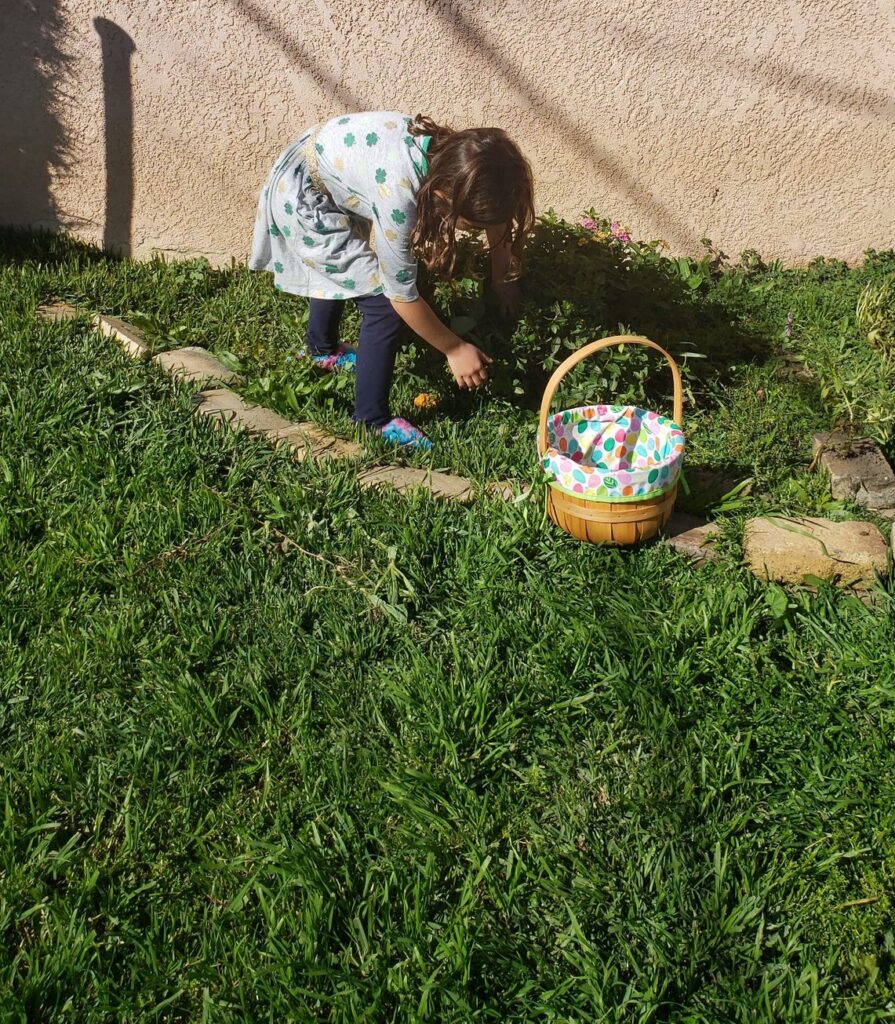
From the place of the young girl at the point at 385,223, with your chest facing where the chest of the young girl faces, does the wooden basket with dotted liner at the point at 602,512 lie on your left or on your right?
on your right

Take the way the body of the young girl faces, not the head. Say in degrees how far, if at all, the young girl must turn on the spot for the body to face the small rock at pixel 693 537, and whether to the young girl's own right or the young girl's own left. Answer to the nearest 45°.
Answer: approximately 45° to the young girl's own right

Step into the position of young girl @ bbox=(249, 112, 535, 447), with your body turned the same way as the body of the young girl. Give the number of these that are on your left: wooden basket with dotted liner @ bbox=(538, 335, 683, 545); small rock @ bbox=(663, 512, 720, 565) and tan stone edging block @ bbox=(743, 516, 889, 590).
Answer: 0

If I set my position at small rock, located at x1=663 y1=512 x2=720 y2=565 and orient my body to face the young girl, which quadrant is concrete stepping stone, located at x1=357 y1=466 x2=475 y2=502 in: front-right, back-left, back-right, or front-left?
front-left

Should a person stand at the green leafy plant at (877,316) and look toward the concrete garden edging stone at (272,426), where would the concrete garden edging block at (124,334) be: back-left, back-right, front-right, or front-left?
front-right

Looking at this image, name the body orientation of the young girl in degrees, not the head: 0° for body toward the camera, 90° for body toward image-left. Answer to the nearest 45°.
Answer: approximately 270°

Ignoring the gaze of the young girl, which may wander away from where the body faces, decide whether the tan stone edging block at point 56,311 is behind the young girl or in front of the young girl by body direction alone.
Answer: behind

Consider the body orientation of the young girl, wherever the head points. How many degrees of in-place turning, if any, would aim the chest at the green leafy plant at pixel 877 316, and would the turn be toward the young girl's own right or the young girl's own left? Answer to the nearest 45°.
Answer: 0° — they already face it

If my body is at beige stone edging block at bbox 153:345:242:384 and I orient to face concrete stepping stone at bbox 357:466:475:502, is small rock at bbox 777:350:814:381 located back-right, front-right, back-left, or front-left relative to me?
front-left

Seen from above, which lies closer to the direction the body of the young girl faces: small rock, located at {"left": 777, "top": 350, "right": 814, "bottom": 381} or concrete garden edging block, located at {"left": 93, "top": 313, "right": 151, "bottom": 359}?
the small rock

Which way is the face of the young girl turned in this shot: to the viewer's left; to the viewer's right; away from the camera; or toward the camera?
to the viewer's right

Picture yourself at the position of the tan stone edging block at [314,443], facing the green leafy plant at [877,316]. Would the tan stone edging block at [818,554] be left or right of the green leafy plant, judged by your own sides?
right

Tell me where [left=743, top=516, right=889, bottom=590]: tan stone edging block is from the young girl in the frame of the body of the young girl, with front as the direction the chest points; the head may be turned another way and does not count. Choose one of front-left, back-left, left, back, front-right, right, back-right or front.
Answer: front-right
